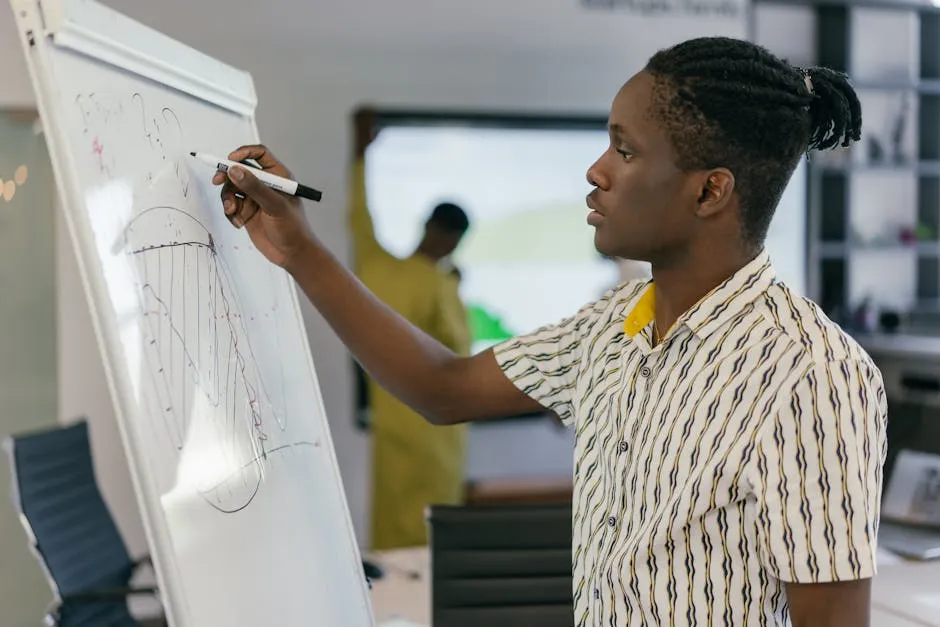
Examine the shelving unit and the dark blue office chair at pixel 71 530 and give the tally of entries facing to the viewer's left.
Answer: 0

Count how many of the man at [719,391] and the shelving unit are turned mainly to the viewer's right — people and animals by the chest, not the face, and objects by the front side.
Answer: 0

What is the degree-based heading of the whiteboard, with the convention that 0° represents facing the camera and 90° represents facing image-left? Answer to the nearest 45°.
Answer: approximately 315°

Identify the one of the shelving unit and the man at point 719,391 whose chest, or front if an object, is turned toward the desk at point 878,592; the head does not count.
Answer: the shelving unit

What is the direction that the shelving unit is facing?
toward the camera

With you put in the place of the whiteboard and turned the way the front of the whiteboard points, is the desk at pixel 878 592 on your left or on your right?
on your left

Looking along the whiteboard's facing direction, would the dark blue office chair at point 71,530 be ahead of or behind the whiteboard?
behind

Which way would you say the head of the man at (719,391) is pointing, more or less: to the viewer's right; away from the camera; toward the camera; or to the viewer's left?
to the viewer's left

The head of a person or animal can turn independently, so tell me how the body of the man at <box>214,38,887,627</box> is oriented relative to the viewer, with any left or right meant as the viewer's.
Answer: facing the viewer and to the left of the viewer

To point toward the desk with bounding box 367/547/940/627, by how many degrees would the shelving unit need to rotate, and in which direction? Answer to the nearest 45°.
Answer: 0° — it already faces it
